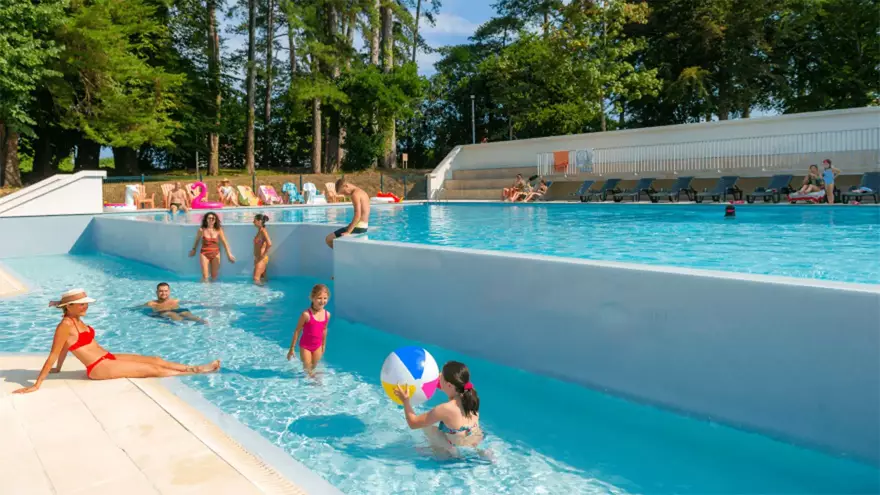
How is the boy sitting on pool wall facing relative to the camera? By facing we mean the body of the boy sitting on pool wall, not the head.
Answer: to the viewer's left

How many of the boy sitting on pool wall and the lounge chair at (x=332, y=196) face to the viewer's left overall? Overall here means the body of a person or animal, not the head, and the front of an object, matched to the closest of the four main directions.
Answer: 1

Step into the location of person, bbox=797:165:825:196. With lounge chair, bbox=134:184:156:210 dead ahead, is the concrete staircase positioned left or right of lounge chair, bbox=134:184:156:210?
right

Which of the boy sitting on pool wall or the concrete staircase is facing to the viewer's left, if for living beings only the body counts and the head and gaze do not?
the boy sitting on pool wall

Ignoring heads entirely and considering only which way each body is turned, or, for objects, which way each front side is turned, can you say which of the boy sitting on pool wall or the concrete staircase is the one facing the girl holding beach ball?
the concrete staircase

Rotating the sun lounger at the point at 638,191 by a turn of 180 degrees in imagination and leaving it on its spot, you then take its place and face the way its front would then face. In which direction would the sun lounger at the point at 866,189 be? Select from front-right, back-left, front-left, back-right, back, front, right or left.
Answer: right

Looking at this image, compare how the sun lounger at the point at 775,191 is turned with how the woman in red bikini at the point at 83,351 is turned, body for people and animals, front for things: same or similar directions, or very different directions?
very different directions

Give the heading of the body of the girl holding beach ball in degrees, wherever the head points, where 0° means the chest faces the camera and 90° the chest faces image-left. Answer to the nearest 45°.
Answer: approximately 135°

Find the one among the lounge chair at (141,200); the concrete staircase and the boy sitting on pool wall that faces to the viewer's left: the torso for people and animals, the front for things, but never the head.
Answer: the boy sitting on pool wall

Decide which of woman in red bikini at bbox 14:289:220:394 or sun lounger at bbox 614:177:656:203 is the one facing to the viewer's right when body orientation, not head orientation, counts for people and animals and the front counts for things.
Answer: the woman in red bikini

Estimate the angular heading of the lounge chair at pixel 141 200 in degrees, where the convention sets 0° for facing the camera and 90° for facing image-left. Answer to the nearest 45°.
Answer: approximately 315°
